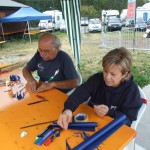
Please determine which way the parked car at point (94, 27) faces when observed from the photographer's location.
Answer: facing the viewer

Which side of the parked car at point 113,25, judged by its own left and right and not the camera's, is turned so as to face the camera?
front

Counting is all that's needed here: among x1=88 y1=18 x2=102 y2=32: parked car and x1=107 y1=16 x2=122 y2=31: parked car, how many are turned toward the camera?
2

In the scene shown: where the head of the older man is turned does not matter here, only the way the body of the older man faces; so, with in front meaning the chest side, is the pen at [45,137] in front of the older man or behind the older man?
in front

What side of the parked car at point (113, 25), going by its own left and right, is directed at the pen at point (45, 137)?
front

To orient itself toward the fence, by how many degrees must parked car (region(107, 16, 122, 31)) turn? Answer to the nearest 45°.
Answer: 0° — it already faces it

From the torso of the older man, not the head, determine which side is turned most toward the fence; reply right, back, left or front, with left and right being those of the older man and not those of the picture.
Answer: back

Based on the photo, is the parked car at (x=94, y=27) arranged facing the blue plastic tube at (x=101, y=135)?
yes

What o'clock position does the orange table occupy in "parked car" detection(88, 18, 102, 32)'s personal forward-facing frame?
The orange table is roughly at 12 o'clock from the parked car.

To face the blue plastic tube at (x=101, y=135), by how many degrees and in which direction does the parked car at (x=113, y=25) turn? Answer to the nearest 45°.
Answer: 0° — it already faces it

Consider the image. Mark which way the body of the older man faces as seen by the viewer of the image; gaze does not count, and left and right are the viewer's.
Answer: facing the viewer and to the left of the viewer

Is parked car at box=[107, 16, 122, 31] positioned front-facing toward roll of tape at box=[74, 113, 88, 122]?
yes

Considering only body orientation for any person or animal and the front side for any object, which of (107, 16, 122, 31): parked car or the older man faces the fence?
the parked car
